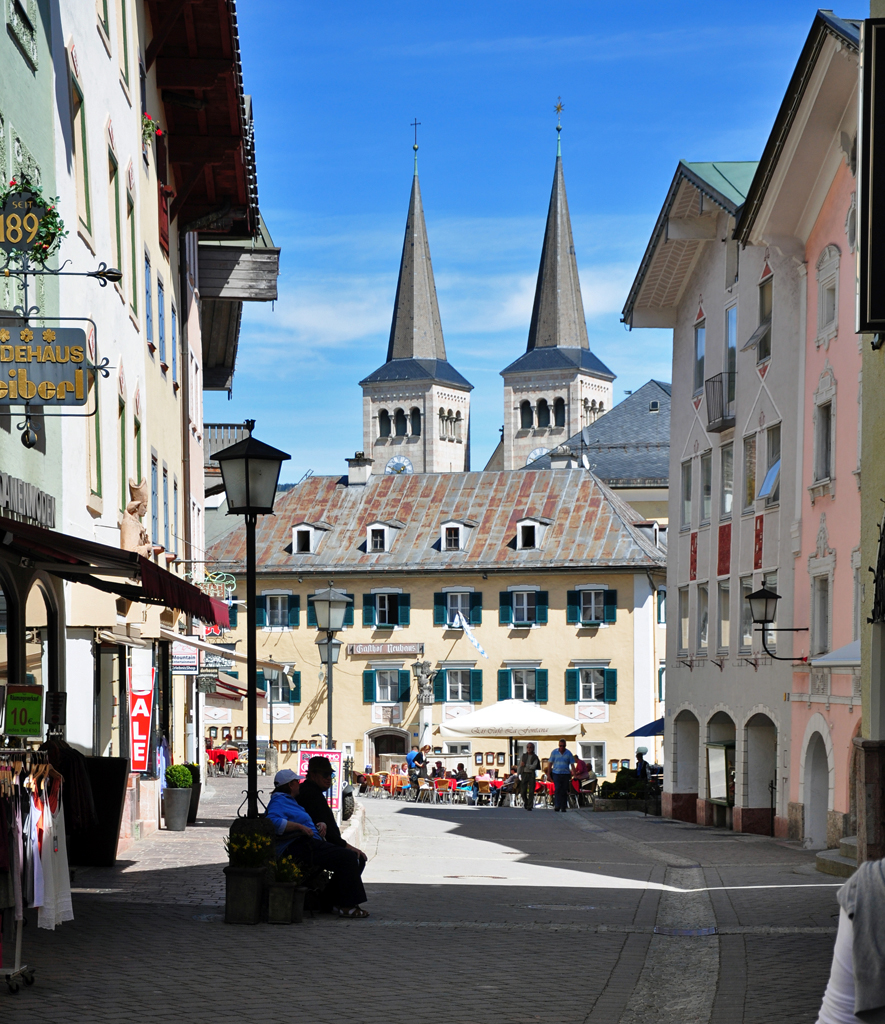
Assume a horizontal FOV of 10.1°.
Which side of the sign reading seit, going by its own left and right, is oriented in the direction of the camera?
front

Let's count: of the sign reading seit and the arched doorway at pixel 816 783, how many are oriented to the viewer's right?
0

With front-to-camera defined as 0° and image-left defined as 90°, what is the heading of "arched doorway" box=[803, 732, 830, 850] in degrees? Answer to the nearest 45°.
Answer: approximately 45°

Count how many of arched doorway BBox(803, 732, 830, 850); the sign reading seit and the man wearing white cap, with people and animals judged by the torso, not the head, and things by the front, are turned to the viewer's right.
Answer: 1

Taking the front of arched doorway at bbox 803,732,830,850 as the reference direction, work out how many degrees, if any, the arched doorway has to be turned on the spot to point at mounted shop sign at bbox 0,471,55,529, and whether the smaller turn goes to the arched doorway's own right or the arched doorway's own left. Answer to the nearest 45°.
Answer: approximately 45° to the arched doorway's own left

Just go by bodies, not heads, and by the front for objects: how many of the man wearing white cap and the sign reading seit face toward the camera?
1

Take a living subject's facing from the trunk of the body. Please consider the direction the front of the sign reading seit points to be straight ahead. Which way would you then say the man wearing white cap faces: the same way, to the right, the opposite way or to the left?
to the left

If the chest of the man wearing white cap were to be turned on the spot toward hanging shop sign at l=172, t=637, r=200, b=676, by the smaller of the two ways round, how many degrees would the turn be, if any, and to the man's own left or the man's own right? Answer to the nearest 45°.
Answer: approximately 90° to the man's own left

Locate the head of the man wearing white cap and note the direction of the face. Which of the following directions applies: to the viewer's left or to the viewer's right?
to the viewer's right

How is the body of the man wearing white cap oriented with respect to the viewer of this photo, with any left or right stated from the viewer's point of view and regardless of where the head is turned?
facing to the right of the viewer

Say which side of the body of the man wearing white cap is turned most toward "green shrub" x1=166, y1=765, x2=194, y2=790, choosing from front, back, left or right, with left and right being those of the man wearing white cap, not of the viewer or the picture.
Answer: left
